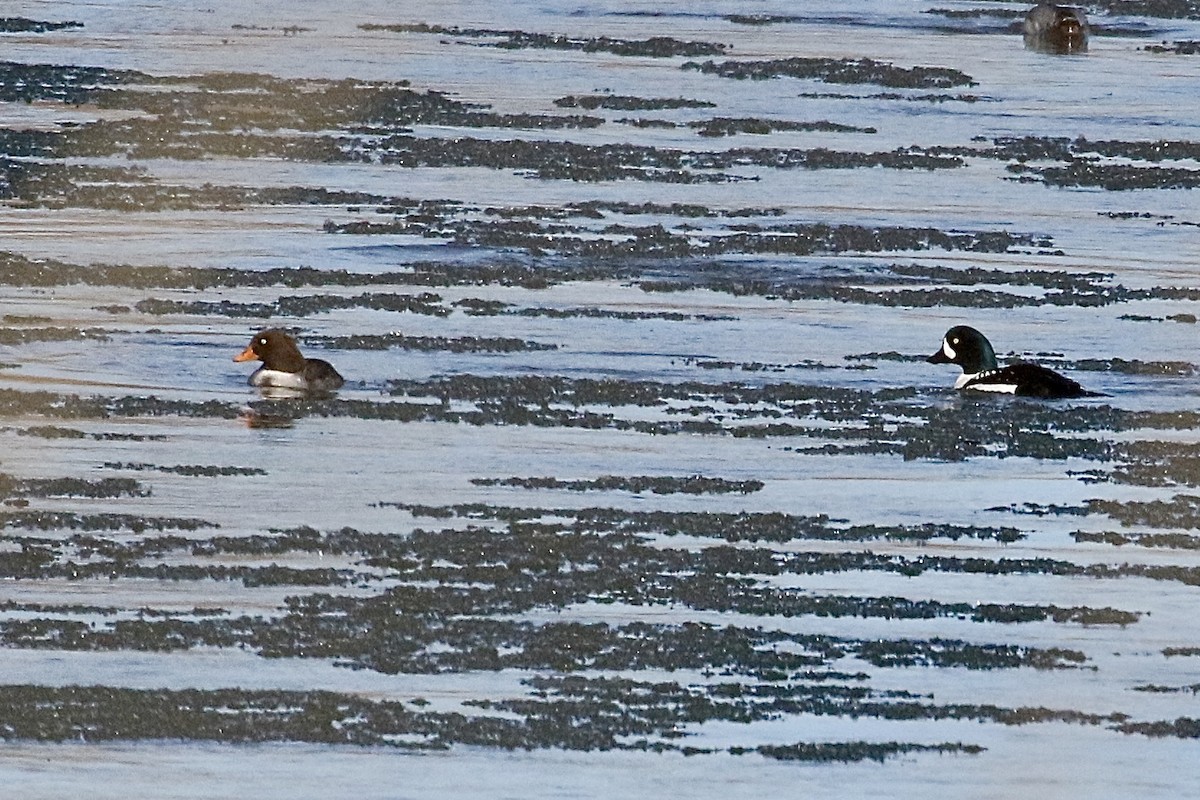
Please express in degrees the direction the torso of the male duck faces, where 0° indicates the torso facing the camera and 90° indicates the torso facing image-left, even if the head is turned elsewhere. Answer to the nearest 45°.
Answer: approximately 90°

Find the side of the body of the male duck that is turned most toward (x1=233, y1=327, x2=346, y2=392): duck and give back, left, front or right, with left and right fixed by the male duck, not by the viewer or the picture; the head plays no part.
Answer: front

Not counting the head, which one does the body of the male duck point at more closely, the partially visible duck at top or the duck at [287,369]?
the duck

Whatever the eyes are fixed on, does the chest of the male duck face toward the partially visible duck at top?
no

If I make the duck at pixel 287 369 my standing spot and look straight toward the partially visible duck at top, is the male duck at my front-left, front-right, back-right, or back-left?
front-right
